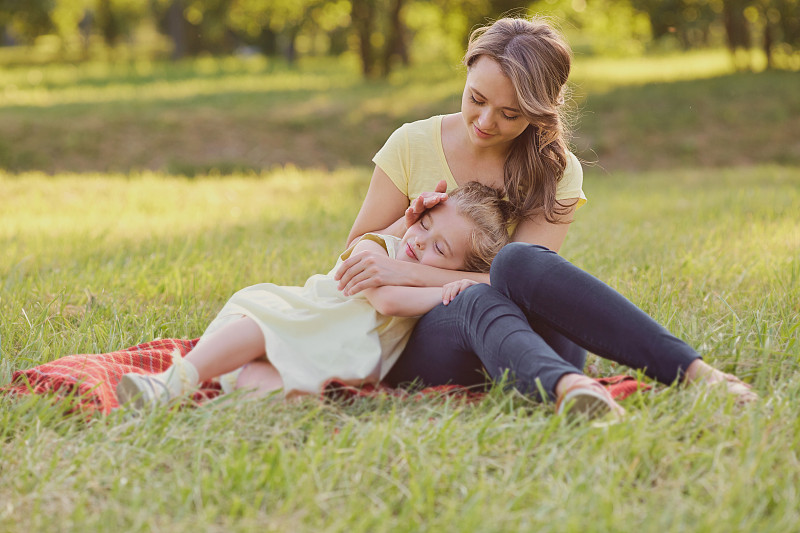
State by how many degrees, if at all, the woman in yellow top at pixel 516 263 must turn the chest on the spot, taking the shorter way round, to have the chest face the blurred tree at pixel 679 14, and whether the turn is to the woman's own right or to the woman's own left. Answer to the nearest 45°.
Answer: approximately 180°

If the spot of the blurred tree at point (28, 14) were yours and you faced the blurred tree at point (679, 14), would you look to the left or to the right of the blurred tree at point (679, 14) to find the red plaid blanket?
right

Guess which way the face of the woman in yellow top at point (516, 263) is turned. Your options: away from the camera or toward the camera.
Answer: toward the camera

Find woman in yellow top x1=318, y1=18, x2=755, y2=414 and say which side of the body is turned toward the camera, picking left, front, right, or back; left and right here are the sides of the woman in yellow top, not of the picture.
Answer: front

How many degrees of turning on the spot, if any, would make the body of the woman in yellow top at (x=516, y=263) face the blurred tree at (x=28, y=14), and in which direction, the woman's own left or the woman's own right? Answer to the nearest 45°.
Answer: approximately 135° to the woman's own right

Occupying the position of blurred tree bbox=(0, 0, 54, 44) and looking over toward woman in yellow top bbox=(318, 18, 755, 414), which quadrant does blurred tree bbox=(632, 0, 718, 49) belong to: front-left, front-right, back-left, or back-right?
front-left
